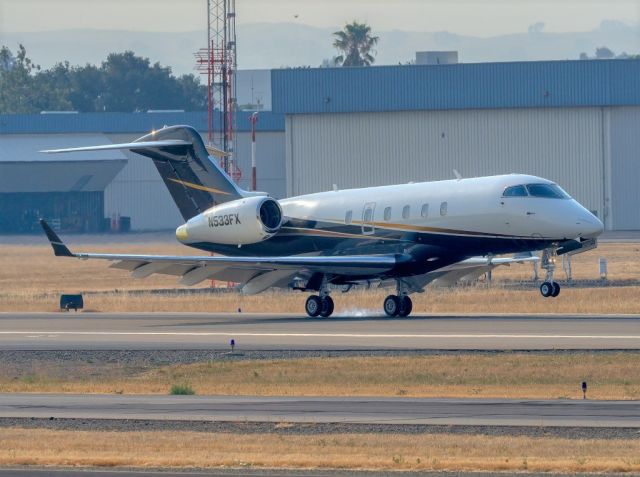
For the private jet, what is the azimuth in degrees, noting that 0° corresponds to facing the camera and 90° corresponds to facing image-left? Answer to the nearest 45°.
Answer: approximately 315°
